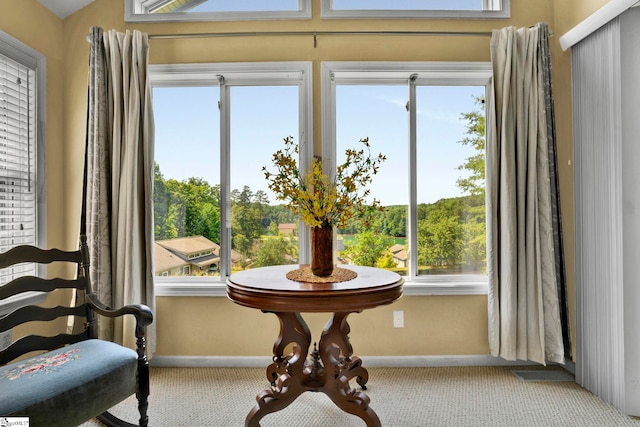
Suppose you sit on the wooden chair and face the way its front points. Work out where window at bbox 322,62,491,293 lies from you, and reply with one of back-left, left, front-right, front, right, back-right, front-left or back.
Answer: front-left

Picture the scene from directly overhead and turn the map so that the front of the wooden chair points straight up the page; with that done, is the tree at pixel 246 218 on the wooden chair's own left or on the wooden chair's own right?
on the wooden chair's own left

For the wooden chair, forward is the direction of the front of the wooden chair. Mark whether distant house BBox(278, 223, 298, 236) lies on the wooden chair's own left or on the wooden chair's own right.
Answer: on the wooden chair's own left

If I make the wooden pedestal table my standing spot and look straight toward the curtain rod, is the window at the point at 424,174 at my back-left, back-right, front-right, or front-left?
front-right

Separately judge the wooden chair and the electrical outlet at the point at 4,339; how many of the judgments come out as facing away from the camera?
0

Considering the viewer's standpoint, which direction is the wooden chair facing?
facing the viewer and to the right of the viewer

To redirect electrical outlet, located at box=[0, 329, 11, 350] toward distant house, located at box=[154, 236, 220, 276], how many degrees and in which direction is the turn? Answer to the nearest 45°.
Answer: approximately 45° to its left

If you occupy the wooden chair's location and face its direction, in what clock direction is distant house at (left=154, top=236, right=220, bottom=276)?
The distant house is roughly at 9 o'clock from the wooden chair.

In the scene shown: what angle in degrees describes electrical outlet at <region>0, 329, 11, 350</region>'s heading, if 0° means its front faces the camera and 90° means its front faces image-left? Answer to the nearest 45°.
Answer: approximately 315°

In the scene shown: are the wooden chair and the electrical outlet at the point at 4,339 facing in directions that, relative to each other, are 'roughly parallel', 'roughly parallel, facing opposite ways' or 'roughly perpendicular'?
roughly parallel
